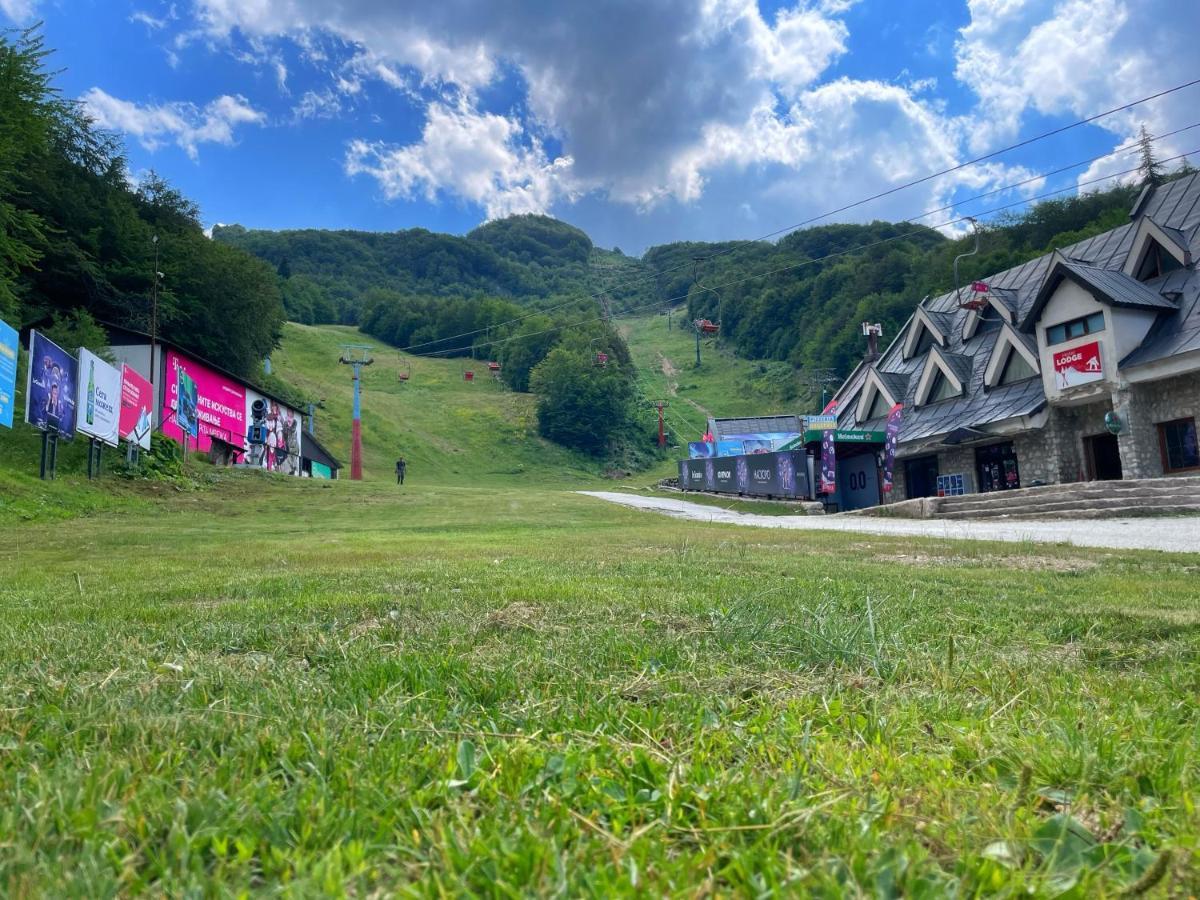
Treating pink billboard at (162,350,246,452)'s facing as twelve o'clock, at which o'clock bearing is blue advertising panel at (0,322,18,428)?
The blue advertising panel is roughly at 2 o'clock from the pink billboard.

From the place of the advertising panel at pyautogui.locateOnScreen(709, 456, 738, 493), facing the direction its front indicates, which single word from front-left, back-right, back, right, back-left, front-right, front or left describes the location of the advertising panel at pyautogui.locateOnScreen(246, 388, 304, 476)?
front-right

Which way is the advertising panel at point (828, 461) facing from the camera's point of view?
toward the camera

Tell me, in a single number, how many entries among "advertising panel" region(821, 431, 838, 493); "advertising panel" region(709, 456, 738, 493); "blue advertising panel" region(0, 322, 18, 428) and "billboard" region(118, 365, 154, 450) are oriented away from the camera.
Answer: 0

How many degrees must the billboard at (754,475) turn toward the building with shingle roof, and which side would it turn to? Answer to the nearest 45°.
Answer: approximately 90° to its left

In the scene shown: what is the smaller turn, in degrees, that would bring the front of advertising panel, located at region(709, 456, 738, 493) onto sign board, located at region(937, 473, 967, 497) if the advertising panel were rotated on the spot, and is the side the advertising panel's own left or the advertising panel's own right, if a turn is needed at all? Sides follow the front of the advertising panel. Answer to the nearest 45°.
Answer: approximately 90° to the advertising panel's own left

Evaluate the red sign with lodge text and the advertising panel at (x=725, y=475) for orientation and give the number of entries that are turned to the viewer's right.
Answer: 0

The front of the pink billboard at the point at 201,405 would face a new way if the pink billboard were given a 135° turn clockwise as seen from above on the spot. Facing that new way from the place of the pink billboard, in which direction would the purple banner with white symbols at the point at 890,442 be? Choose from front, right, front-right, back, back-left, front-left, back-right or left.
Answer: back-left

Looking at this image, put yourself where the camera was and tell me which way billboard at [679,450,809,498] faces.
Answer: facing the viewer and to the left of the viewer

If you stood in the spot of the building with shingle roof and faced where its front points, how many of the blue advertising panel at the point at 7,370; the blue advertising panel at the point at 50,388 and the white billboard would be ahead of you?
3

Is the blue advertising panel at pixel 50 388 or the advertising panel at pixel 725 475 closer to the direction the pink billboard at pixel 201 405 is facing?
the advertising panel

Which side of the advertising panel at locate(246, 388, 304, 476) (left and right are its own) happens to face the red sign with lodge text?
front

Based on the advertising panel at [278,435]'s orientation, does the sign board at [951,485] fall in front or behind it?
in front

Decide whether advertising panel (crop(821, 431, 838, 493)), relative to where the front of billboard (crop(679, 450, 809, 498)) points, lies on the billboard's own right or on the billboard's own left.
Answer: on the billboard's own left

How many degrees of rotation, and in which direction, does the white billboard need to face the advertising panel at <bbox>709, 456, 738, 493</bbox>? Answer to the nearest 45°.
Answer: approximately 45° to its left

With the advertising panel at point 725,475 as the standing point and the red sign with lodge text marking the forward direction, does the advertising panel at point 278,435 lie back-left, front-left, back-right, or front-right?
back-right

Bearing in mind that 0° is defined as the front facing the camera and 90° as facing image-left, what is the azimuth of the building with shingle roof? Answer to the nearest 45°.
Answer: approximately 45°
